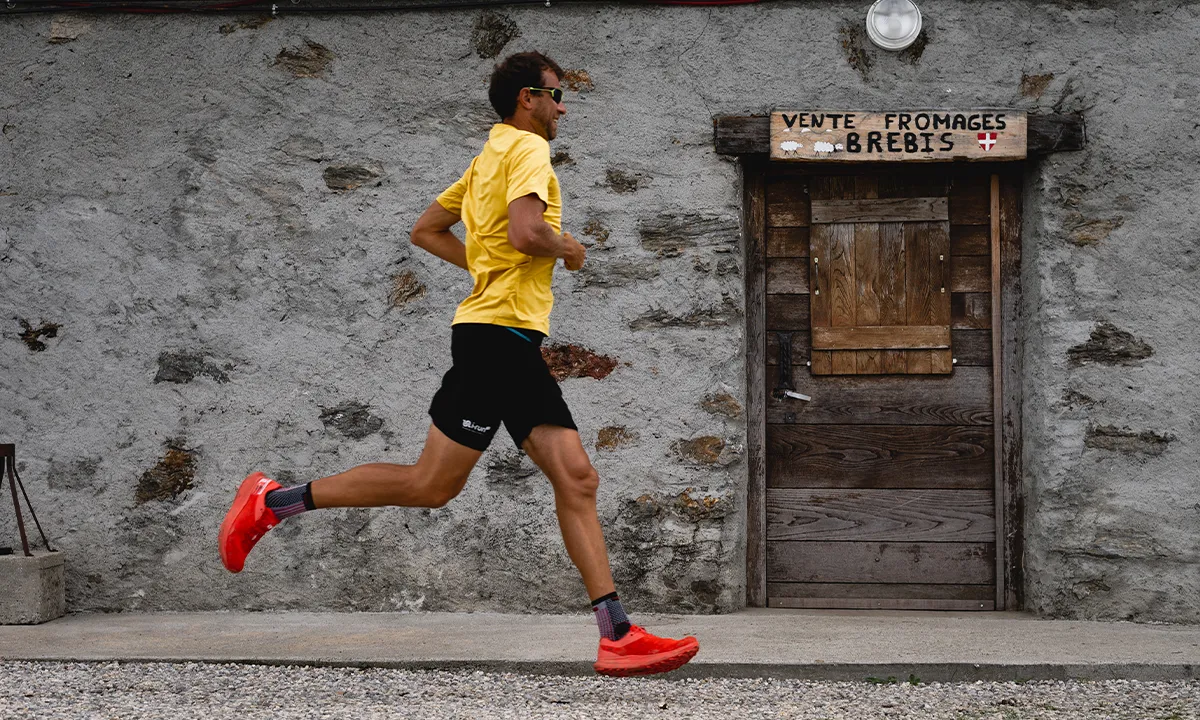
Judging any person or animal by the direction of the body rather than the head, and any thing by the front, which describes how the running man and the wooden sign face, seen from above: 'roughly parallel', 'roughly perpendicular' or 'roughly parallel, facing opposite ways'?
roughly perpendicular

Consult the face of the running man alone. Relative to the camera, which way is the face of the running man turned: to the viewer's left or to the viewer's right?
to the viewer's right

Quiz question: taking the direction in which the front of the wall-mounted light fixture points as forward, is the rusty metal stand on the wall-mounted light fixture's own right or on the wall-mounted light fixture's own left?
on the wall-mounted light fixture's own right

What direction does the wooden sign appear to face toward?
toward the camera

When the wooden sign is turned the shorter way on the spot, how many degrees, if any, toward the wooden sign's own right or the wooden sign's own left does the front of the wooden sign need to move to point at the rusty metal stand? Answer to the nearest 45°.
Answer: approximately 90° to the wooden sign's own right

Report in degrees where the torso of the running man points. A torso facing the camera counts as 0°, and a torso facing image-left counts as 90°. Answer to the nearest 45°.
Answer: approximately 270°

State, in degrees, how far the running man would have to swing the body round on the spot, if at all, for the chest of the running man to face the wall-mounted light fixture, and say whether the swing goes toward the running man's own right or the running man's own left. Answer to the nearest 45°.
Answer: approximately 45° to the running man's own left

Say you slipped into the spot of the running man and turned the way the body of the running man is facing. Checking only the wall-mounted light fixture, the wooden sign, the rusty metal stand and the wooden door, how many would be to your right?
0

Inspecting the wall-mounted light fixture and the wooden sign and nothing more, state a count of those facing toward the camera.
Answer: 2

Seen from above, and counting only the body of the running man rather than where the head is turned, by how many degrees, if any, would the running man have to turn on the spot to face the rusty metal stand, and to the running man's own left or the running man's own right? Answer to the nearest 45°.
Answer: approximately 135° to the running man's own left

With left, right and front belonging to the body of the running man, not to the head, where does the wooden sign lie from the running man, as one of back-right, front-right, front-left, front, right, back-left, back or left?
front-left

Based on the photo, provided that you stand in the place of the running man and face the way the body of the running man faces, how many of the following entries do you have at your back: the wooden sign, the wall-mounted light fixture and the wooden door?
0

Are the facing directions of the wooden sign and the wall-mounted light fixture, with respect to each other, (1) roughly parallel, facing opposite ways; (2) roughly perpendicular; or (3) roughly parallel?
roughly parallel
